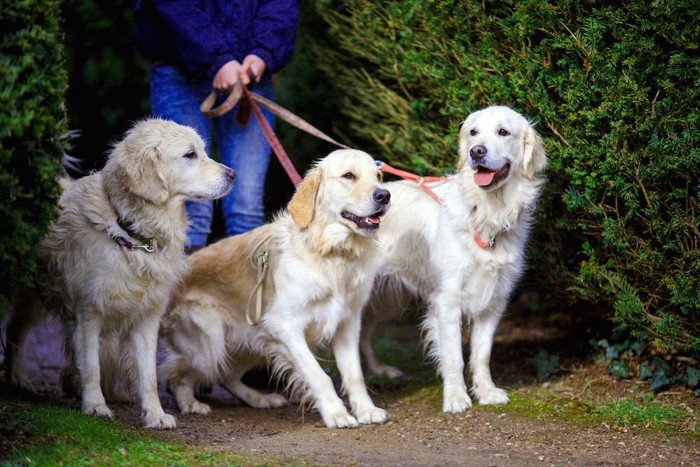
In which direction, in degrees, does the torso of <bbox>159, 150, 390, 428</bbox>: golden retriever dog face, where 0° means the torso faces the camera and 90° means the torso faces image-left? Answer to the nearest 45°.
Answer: approximately 315°

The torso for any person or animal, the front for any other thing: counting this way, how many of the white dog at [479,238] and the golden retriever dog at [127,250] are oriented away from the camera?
0

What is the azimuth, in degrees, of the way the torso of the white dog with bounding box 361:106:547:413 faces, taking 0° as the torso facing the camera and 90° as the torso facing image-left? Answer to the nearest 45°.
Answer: approximately 315°

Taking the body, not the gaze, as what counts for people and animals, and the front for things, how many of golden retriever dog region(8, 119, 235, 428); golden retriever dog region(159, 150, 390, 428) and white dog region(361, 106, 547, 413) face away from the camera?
0

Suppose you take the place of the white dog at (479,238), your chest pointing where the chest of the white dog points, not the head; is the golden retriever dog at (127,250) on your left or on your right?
on your right

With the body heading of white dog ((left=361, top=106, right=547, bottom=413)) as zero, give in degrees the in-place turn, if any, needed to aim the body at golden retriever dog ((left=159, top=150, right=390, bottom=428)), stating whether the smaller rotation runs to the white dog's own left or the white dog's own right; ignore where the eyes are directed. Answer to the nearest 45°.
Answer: approximately 90° to the white dog's own right

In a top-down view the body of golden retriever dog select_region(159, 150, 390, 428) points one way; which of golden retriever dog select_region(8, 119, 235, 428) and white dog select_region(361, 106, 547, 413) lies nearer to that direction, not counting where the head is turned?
the white dog

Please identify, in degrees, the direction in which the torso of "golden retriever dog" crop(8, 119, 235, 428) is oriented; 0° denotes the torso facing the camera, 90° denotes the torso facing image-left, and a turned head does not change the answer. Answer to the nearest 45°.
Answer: approximately 315°
